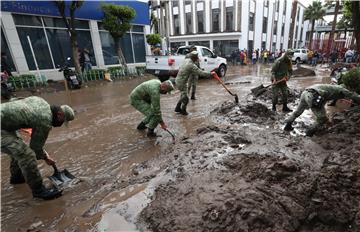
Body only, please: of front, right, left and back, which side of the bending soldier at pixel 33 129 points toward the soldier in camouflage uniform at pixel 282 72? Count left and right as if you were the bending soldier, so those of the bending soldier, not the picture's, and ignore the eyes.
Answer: front

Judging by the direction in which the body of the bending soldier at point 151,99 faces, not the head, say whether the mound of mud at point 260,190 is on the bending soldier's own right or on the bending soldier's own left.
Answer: on the bending soldier's own right

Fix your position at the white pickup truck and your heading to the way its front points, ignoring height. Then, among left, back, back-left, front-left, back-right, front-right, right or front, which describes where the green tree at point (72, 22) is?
back-left

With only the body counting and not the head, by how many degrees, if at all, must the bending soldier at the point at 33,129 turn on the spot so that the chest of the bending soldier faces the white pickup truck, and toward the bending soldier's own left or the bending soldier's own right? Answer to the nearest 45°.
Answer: approximately 45° to the bending soldier's own left

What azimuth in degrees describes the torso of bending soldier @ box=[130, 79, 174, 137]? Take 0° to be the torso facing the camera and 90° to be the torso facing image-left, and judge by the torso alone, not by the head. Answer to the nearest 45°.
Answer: approximately 270°

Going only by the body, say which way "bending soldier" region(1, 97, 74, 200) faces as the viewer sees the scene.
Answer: to the viewer's right

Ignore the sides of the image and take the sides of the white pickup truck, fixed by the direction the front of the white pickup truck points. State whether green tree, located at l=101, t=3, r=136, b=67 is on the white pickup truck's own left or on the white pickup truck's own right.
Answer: on the white pickup truck's own left

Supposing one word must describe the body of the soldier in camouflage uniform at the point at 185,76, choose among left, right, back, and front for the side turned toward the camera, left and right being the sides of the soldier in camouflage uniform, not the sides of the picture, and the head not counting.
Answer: right

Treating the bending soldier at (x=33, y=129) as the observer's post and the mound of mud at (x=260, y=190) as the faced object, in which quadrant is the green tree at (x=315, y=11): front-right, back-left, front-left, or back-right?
front-left

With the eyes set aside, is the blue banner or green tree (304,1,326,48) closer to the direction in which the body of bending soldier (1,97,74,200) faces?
the green tree

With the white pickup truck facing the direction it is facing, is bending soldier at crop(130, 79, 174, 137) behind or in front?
behind
